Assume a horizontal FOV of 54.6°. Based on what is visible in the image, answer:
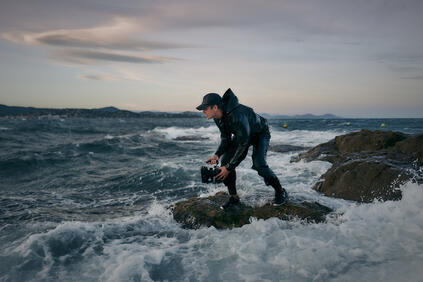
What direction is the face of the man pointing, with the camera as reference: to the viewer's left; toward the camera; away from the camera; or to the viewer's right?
to the viewer's left

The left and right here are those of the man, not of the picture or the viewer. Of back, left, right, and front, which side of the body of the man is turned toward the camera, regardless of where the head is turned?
left

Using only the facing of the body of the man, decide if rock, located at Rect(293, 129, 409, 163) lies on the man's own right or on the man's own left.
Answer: on the man's own right

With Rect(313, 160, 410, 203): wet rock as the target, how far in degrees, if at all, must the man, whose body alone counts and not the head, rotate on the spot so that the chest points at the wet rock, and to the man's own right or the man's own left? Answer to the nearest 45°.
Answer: approximately 135° to the man's own right

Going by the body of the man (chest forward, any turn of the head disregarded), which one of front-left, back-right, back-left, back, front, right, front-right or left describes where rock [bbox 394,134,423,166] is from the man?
back-right

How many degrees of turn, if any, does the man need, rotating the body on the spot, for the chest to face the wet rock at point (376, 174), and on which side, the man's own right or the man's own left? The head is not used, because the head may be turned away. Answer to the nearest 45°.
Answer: approximately 135° to the man's own right
